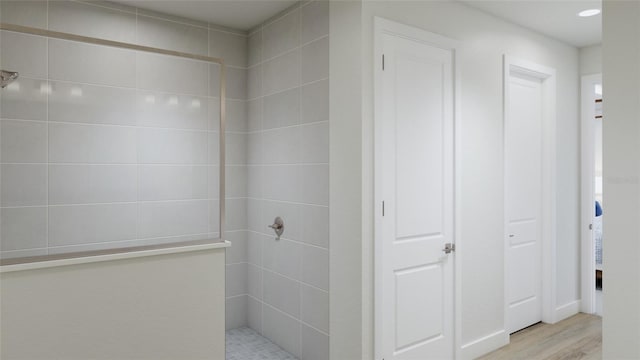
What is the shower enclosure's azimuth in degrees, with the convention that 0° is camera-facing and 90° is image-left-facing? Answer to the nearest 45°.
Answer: approximately 315°

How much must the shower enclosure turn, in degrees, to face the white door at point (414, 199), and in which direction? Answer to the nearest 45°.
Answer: approximately 45° to its left
